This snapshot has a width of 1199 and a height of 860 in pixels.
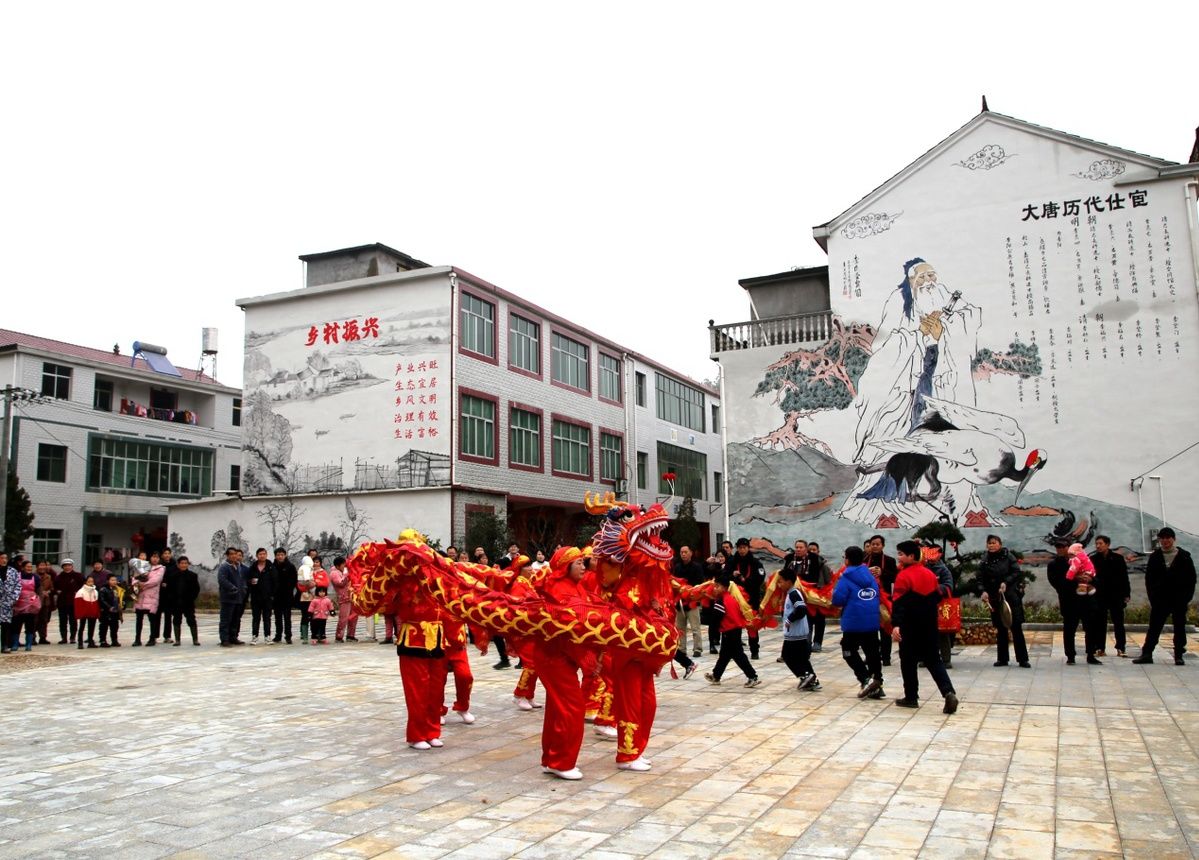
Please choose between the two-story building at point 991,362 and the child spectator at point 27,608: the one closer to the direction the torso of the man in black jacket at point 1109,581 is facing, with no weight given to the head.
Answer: the child spectator

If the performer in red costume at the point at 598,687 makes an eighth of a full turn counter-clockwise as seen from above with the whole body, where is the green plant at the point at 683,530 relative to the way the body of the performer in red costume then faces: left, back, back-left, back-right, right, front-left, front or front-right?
front-left

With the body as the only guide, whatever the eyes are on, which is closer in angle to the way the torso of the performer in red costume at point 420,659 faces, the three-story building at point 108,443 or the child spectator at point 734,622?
the child spectator

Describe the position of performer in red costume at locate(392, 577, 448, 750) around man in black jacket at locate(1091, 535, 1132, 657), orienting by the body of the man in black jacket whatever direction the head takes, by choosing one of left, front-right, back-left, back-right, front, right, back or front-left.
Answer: front

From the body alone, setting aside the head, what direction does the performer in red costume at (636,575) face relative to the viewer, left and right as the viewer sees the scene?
facing to the right of the viewer

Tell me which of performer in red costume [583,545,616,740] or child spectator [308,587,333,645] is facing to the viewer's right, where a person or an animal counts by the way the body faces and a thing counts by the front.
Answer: the performer in red costume

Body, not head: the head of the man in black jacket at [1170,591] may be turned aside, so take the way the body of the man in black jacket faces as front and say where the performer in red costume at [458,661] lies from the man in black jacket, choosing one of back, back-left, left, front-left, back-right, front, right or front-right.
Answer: front-right

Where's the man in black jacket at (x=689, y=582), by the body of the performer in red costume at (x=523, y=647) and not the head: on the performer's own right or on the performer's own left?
on the performer's own left

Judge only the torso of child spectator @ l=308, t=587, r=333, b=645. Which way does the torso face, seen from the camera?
toward the camera
